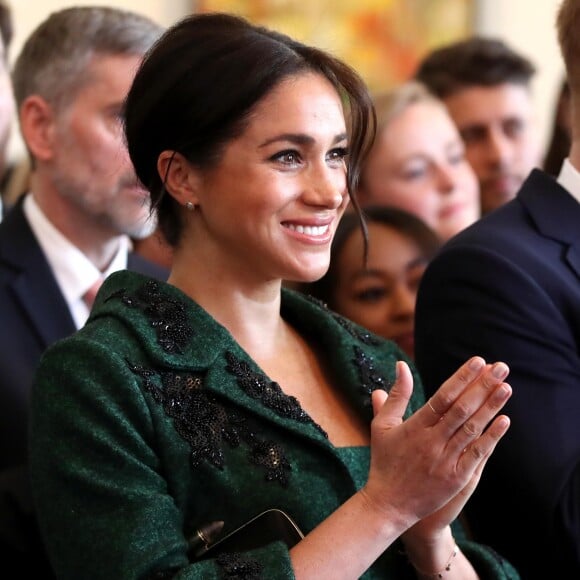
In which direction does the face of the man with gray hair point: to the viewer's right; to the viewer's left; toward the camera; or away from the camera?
to the viewer's right

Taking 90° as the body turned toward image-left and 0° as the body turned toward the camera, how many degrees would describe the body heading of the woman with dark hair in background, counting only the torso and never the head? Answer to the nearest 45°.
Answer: approximately 315°

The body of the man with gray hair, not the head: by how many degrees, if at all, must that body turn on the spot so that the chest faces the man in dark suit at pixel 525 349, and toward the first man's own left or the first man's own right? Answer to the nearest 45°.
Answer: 0° — they already face them

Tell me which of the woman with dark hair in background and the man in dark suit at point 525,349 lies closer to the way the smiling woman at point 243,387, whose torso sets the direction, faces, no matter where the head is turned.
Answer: the man in dark suit

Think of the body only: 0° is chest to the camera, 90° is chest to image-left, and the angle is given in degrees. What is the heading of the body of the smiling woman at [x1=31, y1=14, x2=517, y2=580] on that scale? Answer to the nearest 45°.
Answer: approximately 315°

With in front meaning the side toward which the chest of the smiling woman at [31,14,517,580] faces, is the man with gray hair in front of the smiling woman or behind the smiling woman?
behind
